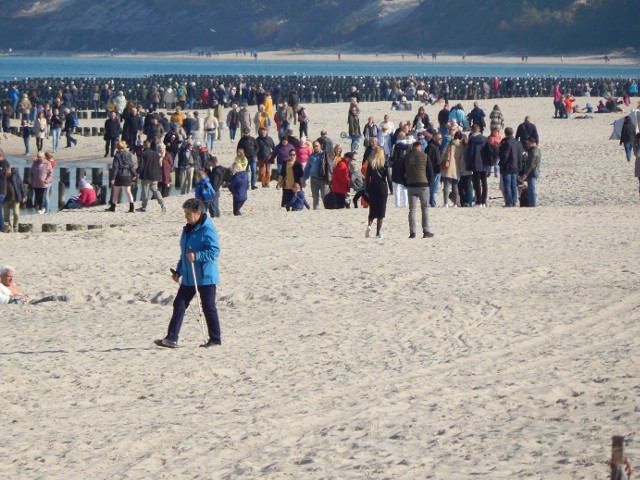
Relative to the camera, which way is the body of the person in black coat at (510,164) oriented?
away from the camera

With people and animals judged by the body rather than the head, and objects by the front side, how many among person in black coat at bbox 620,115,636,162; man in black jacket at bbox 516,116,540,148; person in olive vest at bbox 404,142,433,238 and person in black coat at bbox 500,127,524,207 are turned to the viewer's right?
0

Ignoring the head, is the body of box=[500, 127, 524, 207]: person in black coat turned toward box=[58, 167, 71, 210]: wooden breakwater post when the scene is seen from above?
no

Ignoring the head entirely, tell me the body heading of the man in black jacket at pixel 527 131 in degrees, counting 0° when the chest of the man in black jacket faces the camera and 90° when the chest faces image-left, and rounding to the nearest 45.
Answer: approximately 180°

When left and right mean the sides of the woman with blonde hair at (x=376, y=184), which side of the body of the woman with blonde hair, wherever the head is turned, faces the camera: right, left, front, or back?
back

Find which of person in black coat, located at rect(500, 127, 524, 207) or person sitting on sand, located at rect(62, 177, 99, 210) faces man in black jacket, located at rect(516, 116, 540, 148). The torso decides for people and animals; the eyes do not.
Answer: the person in black coat

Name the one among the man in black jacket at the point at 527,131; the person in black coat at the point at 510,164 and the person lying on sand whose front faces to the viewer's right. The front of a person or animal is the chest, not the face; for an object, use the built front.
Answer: the person lying on sand

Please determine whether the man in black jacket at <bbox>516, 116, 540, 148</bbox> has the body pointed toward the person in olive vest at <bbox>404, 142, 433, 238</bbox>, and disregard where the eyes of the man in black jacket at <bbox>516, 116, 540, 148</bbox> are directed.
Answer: no

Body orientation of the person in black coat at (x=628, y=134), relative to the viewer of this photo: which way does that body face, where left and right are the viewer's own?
facing away from the viewer

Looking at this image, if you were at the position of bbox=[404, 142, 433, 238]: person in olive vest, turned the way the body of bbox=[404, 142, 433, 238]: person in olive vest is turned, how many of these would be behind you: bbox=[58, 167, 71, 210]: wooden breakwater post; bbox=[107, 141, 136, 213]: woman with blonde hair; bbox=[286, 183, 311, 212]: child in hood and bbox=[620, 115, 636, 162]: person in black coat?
0

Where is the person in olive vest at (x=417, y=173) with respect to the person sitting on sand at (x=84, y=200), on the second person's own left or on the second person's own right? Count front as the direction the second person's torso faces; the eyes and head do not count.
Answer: on the second person's own left

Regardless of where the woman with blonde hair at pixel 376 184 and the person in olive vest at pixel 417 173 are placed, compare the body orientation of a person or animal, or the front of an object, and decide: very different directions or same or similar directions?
same or similar directions

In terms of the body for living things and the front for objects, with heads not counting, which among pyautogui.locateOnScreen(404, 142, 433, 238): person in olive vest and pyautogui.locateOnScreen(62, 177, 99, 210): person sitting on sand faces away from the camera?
the person in olive vest

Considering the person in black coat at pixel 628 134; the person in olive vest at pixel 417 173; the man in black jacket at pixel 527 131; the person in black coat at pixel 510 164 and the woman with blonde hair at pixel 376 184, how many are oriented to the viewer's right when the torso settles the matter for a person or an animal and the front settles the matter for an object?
0

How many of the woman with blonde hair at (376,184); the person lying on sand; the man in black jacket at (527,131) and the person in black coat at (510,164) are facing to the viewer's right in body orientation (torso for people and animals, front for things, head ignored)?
1
